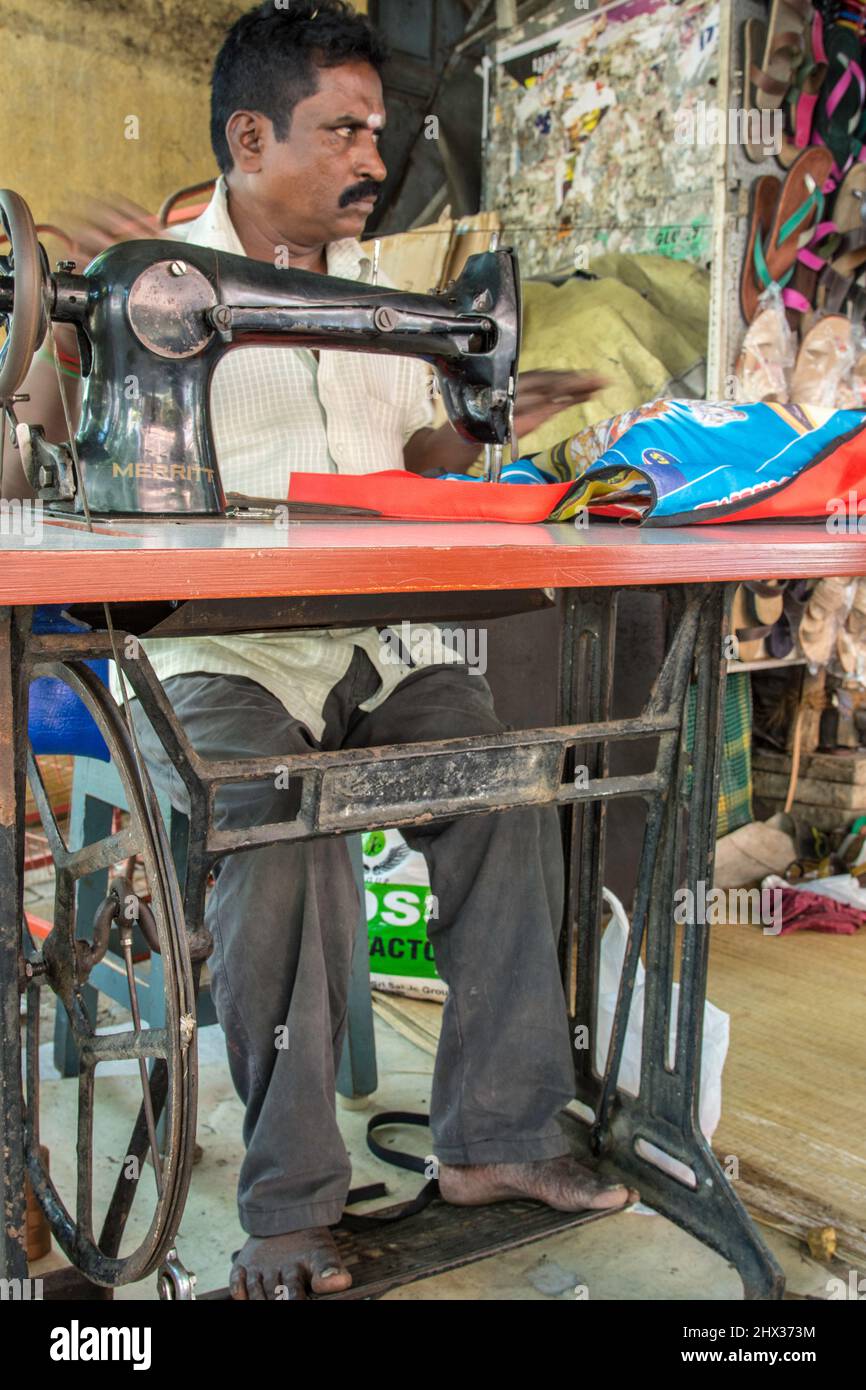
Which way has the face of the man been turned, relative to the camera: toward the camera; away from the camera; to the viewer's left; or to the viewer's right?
to the viewer's right

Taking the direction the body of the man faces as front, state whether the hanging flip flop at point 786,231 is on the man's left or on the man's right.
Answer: on the man's left

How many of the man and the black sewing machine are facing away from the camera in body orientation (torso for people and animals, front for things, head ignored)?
1

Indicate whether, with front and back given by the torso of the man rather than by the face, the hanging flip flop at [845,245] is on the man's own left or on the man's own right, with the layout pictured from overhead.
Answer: on the man's own left

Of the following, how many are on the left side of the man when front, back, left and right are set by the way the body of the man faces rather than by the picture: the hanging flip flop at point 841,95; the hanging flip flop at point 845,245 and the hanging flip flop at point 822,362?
3

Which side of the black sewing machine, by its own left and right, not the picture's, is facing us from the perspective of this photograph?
back

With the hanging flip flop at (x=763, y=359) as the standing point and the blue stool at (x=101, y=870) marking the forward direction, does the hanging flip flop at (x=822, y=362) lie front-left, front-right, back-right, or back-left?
back-left

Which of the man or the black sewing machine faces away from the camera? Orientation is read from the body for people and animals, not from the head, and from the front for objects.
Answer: the black sewing machine

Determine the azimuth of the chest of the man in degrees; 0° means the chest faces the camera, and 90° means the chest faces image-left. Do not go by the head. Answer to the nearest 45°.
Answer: approximately 315°

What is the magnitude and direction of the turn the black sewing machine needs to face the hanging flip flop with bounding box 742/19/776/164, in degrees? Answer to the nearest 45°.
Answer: approximately 45° to its right
